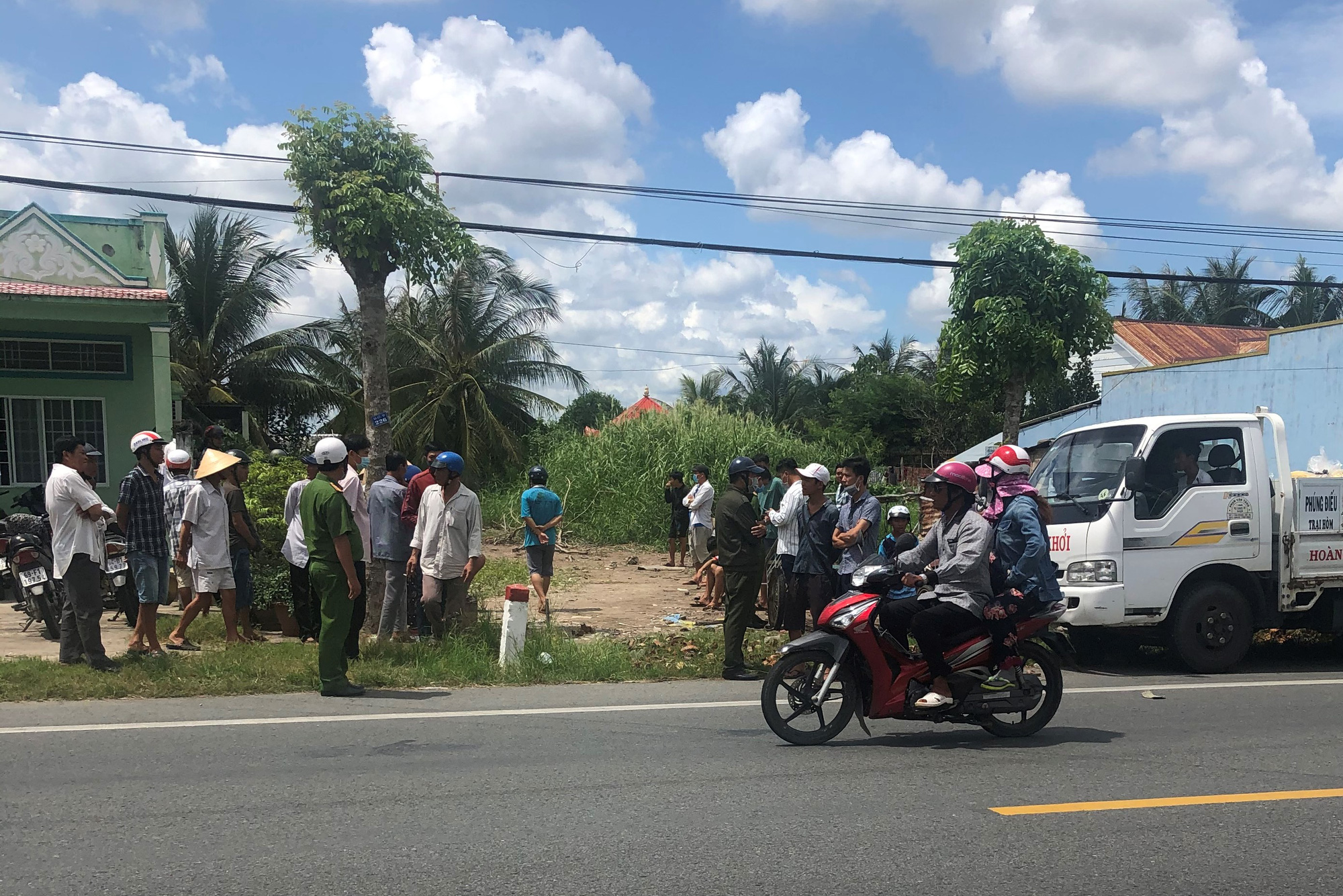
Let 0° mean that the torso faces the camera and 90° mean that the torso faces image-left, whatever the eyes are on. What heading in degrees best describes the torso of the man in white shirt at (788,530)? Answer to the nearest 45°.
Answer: approximately 90°

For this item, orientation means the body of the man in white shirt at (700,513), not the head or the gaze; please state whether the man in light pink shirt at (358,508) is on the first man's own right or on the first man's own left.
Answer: on the first man's own left

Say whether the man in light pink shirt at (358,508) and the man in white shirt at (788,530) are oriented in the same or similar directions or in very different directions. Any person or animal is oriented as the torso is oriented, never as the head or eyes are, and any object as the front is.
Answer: very different directions

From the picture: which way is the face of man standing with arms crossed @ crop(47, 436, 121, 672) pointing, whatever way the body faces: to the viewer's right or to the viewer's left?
to the viewer's right

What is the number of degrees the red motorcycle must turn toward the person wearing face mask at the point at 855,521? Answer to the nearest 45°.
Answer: approximately 90° to its right

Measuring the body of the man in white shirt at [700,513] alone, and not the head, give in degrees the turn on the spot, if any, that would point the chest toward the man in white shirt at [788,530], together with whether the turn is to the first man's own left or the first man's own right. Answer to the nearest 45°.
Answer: approximately 90° to the first man's own left

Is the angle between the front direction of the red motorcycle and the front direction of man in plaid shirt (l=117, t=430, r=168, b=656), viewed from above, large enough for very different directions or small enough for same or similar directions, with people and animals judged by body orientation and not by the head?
very different directions

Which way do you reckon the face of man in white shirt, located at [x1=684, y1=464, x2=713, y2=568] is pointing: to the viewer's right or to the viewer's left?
to the viewer's left

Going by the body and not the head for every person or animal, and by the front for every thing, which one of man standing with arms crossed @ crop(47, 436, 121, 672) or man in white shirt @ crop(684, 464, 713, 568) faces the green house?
the man in white shirt

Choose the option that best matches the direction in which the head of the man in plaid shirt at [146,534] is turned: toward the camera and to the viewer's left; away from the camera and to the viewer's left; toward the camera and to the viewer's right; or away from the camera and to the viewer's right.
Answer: toward the camera and to the viewer's right
